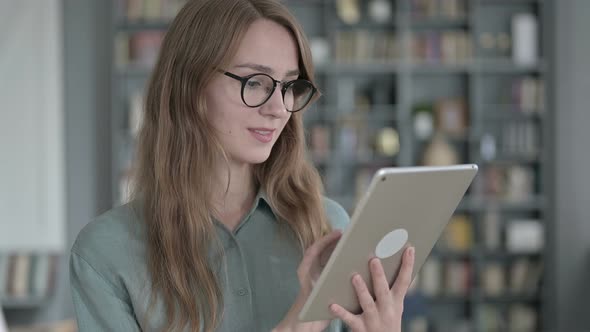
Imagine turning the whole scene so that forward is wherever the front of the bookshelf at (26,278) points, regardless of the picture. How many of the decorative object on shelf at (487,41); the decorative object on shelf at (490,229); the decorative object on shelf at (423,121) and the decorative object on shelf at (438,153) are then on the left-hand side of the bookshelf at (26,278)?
4

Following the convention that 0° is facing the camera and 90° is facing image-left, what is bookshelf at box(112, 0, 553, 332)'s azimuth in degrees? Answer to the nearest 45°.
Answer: approximately 0°

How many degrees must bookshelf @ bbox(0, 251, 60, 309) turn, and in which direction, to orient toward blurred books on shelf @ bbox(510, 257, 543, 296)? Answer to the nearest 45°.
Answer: approximately 90° to its left

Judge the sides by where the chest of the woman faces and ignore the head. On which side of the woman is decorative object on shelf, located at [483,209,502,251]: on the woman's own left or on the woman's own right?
on the woman's own left

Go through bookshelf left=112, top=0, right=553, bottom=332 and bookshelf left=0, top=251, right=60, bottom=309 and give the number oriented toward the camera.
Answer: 2

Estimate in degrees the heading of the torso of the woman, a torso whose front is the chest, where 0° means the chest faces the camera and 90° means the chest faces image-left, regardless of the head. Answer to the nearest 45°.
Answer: approximately 315°

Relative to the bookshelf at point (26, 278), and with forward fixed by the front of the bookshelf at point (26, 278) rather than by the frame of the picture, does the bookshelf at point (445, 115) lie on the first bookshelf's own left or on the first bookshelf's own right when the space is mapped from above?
on the first bookshelf's own left
